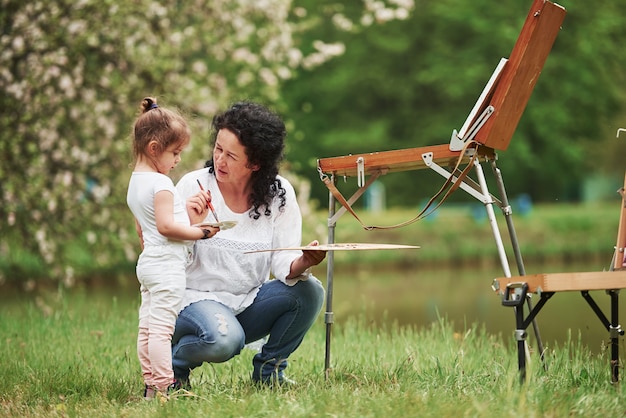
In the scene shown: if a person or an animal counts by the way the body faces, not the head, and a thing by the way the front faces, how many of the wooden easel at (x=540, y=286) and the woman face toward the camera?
1

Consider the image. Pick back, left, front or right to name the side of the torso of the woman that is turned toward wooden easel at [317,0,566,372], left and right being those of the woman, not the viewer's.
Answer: left

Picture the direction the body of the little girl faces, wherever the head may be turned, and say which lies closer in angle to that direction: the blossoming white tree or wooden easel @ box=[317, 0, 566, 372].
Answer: the wooden easel

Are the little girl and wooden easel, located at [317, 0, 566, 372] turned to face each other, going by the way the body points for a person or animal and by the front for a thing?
yes

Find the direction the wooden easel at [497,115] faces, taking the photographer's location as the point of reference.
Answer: facing to the left of the viewer

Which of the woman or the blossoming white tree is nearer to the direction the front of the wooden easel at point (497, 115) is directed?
the woman

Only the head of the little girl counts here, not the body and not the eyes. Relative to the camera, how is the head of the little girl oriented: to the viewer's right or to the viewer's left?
to the viewer's right

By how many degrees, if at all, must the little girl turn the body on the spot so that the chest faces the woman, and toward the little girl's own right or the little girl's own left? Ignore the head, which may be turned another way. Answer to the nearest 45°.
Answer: approximately 45° to the little girl's own left

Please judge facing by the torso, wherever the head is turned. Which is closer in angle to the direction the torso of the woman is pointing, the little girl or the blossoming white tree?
the little girl

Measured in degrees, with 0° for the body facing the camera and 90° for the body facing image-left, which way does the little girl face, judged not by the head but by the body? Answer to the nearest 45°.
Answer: approximately 270°

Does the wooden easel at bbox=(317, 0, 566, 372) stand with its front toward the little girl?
yes

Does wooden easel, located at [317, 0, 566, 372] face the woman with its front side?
yes

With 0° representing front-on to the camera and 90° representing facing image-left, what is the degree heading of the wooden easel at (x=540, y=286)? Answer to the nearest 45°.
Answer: approximately 90°
